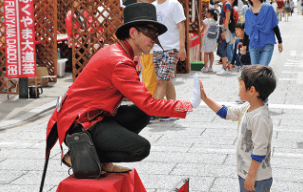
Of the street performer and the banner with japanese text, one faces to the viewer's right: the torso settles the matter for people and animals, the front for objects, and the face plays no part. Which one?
the street performer

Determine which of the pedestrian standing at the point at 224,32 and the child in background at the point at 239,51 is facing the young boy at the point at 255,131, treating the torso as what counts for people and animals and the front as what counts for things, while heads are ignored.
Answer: the child in background

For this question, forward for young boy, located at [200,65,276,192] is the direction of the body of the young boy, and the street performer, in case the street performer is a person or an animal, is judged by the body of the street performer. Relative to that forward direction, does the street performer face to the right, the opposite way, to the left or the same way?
the opposite way

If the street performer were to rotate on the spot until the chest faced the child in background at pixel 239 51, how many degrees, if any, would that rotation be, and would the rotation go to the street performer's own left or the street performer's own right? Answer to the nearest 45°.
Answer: approximately 90° to the street performer's own left

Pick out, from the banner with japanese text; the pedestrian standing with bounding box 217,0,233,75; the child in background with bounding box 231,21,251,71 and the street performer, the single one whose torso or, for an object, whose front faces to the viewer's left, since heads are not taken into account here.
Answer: the pedestrian standing

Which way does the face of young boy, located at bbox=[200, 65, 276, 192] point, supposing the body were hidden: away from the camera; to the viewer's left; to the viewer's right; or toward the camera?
to the viewer's left

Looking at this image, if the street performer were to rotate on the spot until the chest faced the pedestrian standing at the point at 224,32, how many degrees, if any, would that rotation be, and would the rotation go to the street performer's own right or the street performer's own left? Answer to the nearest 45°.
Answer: approximately 90° to the street performer's own left

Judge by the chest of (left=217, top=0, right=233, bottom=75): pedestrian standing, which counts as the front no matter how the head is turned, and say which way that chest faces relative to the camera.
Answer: to the viewer's left

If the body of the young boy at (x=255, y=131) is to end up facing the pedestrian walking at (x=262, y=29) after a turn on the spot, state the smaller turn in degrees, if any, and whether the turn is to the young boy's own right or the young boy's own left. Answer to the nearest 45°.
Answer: approximately 90° to the young boy's own right

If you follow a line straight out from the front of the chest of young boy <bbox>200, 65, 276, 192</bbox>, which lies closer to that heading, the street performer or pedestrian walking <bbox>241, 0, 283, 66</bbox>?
the street performer

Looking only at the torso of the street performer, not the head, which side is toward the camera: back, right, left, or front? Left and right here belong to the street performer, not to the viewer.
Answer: right

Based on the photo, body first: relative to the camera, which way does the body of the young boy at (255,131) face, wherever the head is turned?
to the viewer's left
